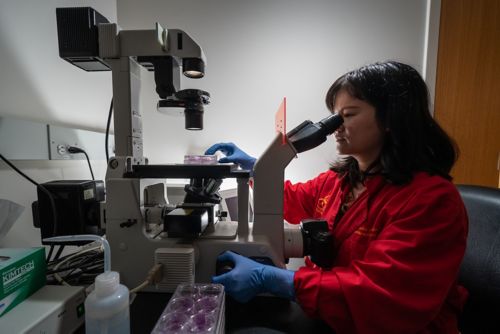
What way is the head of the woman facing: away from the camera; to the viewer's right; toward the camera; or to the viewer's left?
to the viewer's left

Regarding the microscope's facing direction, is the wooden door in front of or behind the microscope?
in front

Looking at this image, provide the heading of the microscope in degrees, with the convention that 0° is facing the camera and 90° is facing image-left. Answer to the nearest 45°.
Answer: approximately 270°
